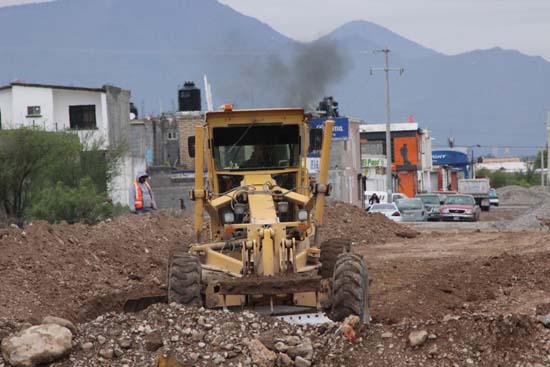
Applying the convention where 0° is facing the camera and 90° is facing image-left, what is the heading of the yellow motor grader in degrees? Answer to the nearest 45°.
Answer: approximately 0°

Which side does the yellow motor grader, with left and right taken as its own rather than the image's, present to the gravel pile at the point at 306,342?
front

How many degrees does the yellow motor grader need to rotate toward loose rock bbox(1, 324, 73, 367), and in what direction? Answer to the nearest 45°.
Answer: approximately 45° to its right

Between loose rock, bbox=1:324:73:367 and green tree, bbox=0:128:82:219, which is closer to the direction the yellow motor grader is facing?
the loose rock

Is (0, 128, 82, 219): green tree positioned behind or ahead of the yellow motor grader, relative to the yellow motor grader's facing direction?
behind

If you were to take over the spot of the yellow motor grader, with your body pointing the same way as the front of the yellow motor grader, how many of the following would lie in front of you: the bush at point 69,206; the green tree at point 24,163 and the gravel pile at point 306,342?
1

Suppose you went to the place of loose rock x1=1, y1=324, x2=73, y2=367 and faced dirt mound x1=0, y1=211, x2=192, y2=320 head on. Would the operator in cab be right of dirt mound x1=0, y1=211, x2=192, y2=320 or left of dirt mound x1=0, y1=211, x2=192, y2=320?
right

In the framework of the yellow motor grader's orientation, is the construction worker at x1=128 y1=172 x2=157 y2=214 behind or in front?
behind
